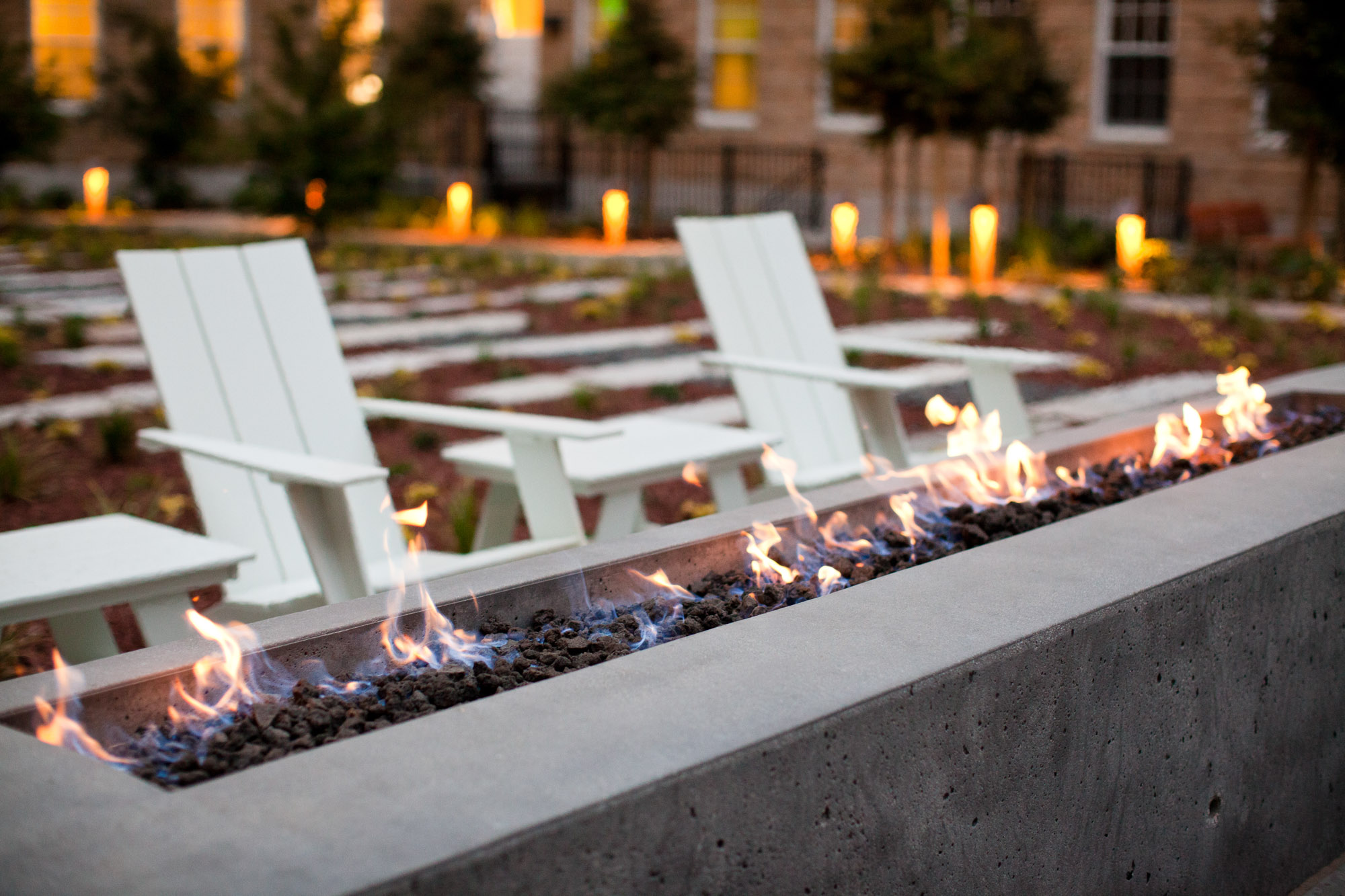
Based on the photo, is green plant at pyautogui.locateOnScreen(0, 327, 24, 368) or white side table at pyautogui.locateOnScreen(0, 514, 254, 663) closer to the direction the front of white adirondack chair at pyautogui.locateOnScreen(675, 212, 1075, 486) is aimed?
the white side table

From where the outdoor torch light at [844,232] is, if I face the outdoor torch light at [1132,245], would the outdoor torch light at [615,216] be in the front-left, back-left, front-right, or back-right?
back-left

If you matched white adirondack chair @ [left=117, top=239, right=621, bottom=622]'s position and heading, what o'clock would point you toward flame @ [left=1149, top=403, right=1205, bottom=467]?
The flame is roughly at 11 o'clock from the white adirondack chair.

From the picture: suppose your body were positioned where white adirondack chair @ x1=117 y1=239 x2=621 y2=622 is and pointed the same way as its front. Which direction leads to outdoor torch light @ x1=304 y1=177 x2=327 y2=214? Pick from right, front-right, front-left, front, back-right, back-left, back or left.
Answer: back-left

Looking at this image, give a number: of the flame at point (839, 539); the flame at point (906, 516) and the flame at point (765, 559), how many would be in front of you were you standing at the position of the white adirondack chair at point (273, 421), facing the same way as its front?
3

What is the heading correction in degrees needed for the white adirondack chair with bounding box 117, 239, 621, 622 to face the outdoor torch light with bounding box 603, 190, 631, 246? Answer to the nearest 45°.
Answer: approximately 135° to its left

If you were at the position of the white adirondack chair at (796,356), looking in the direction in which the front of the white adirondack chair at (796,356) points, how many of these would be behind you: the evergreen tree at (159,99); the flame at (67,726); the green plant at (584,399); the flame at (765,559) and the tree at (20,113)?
3

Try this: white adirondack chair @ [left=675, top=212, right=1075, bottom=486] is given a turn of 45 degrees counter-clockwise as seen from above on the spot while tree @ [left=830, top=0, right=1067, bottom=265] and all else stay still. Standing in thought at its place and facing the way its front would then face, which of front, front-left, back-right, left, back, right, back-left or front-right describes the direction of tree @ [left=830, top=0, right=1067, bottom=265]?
left

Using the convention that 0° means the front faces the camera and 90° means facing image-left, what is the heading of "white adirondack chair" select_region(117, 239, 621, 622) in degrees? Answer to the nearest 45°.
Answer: approximately 315°

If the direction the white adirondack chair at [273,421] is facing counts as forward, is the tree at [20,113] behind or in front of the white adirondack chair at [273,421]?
behind

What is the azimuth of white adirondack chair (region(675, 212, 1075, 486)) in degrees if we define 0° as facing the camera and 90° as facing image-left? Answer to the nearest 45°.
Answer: approximately 315°
